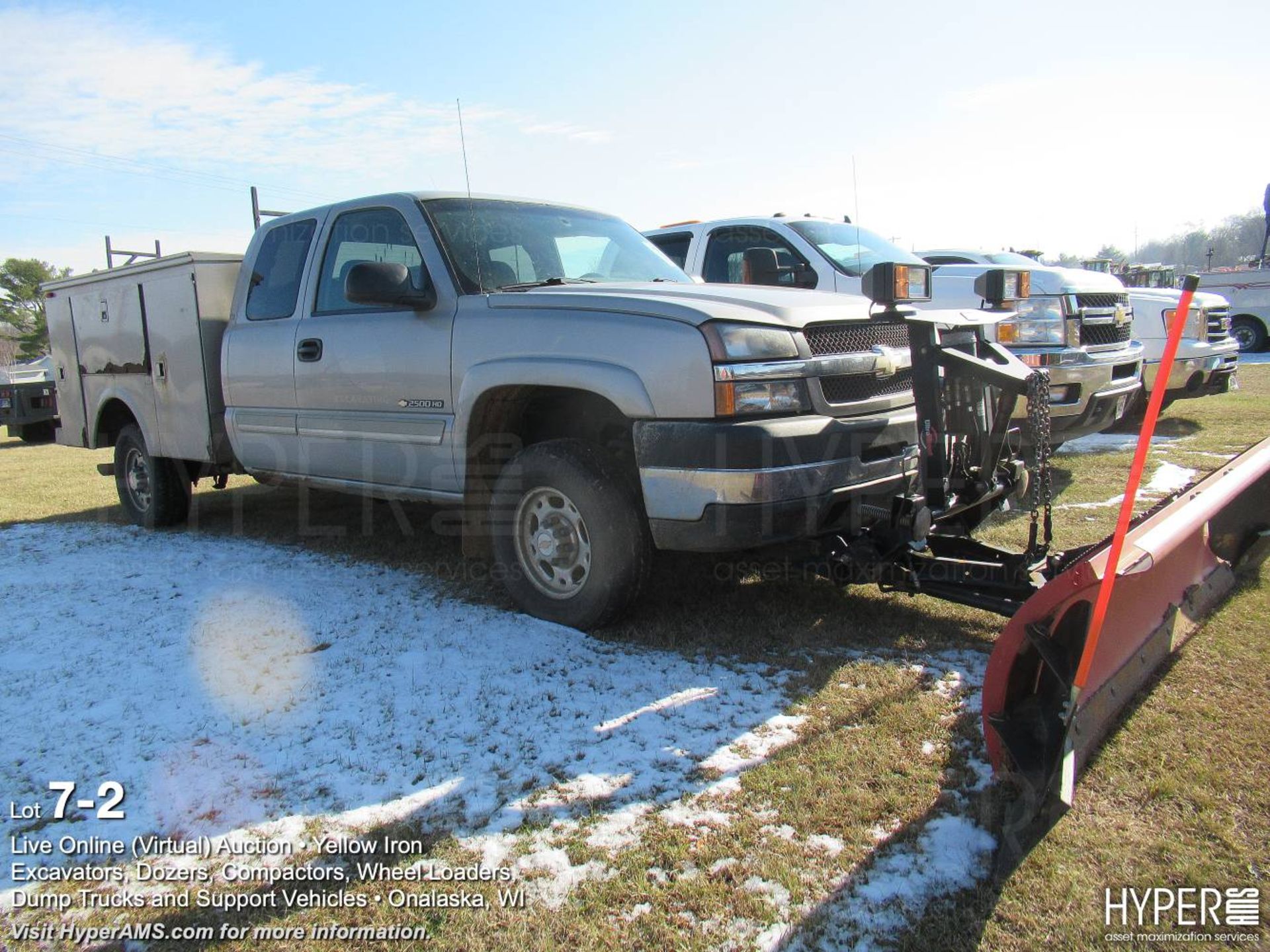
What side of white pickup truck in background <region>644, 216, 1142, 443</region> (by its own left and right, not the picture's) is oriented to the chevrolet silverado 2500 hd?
right

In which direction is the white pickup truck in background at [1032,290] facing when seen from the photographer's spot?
facing the viewer and to the right of the viewer

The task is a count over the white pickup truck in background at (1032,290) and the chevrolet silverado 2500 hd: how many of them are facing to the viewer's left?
0

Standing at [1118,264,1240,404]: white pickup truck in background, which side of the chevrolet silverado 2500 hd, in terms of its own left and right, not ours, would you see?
left

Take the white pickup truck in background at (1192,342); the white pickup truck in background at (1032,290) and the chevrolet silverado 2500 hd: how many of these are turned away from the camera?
0

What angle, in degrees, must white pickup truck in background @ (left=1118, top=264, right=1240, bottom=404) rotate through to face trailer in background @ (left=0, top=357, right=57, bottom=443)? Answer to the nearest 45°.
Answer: approximately 135° to its right

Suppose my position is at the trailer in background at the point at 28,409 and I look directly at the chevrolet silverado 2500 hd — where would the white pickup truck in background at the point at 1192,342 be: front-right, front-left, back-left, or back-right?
front-left

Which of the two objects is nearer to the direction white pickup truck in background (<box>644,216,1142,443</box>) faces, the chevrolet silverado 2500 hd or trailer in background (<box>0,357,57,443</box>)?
the chevrolet silverado 2500 hd

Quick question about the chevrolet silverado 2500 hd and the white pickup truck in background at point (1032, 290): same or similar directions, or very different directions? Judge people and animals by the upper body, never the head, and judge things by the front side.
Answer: same or similar directions

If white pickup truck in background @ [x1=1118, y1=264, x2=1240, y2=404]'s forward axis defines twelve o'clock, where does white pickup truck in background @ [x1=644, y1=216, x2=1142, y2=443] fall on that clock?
white pickup truck in background @ [x1=644, y1=216, x2=1142, y2=443] is roughly at 2 o'clock from white pickup truck in background @ [x1=1118, y1=264, x2=1240, y2=404].

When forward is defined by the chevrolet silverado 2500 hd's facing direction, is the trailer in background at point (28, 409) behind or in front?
behind

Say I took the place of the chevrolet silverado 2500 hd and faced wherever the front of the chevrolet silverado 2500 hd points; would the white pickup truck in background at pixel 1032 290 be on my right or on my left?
on my left

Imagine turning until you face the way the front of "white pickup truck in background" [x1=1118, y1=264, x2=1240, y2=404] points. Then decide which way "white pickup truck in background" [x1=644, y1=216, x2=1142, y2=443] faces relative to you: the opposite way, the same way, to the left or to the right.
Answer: the same way
